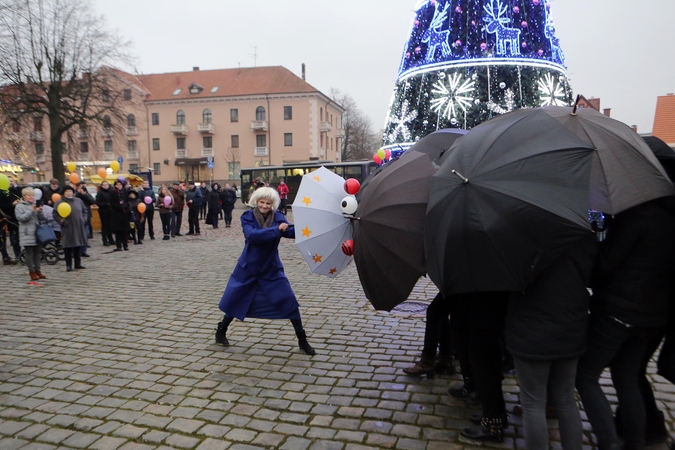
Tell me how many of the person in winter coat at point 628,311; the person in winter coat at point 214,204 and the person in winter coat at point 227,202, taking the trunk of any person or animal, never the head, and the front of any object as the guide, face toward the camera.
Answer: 2

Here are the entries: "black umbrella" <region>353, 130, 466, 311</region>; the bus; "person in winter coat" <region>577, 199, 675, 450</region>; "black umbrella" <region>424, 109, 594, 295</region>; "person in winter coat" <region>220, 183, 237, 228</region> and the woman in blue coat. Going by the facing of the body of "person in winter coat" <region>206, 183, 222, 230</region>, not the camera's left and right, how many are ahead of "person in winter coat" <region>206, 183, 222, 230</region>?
4

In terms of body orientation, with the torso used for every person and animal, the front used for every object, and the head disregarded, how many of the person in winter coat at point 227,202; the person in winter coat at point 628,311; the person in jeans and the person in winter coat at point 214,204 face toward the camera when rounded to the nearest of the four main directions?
2

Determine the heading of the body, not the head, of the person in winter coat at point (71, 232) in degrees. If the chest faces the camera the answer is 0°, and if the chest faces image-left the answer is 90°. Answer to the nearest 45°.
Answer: approximately 315°

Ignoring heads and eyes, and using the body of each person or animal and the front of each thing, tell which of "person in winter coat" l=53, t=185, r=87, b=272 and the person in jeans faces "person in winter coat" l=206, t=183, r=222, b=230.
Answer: the person in jeans

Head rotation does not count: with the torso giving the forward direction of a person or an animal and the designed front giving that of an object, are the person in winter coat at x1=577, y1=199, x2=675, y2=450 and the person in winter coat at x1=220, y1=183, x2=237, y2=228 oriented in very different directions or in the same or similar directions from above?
very different directions

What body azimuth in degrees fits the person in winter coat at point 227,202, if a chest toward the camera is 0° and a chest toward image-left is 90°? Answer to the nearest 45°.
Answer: approximately 0°

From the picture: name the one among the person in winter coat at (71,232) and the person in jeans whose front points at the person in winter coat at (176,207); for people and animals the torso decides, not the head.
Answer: the person in jeans

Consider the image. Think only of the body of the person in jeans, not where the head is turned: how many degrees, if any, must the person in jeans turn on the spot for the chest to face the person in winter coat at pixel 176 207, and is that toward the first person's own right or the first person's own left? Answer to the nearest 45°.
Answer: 0° — they already face them

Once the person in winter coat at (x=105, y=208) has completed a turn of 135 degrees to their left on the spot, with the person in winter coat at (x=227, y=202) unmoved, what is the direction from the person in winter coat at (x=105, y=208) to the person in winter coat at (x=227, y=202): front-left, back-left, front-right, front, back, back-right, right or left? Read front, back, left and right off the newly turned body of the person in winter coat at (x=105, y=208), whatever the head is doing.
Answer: front-right
